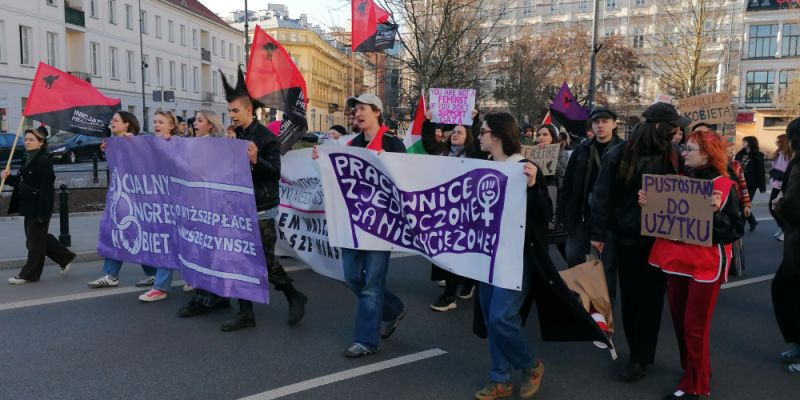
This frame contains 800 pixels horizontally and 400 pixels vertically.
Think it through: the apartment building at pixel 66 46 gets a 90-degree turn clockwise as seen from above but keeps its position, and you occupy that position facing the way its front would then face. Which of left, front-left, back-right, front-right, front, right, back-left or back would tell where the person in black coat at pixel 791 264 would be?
front-left

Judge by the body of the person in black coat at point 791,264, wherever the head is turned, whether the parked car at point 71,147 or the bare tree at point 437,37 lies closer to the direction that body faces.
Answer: the parked car

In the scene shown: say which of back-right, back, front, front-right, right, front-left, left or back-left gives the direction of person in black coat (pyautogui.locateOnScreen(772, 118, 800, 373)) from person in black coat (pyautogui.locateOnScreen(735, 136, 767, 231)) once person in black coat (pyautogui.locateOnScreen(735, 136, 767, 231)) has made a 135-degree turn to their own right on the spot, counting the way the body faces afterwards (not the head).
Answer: back

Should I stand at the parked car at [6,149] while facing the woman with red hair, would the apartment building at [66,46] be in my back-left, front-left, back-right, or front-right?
back-left

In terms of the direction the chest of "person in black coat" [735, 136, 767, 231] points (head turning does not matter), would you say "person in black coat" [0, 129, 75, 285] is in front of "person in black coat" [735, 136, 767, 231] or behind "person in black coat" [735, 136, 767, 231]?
in front

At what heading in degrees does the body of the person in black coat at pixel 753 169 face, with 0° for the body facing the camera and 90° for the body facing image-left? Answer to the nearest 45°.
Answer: approximately 45°

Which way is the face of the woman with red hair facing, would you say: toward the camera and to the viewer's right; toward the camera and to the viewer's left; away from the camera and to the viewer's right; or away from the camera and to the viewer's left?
toward the camera and to the viewer's left

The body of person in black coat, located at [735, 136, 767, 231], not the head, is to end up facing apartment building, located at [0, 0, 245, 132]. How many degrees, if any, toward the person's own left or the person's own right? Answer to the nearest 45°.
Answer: approximately 45° to the person's own right
